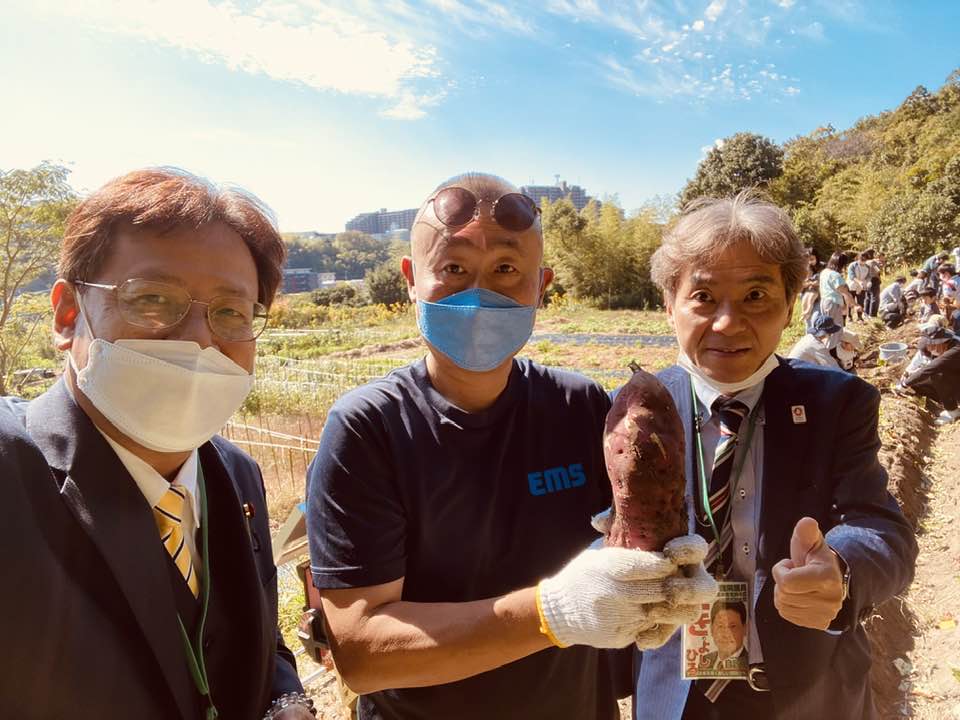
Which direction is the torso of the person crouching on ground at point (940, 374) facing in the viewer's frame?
to the viewer's left

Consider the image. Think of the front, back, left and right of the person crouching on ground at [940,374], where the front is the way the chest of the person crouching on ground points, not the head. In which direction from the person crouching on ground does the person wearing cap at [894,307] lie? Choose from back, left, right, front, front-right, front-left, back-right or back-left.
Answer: right

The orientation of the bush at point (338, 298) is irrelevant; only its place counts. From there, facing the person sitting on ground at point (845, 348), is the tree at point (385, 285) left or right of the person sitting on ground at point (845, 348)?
left

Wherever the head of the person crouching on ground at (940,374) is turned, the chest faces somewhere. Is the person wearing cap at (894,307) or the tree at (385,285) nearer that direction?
the tree

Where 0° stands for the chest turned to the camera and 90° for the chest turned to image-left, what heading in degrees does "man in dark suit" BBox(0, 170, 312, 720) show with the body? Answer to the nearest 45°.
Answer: approximately 315°

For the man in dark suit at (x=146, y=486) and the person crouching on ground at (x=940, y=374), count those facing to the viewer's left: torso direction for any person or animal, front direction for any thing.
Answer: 1

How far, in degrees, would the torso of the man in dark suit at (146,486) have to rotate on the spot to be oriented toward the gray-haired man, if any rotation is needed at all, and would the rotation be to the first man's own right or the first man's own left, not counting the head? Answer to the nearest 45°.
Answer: approximately 45° to the first man's own left

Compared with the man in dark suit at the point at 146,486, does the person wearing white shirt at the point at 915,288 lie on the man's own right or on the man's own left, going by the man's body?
on the man's own left

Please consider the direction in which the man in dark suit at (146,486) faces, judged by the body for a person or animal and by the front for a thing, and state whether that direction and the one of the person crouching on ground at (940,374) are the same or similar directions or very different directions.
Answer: very different directions

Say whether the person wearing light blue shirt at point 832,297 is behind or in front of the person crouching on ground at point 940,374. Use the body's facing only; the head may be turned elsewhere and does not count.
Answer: in front

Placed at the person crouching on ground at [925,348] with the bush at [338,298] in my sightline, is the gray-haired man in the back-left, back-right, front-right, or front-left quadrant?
back-left
